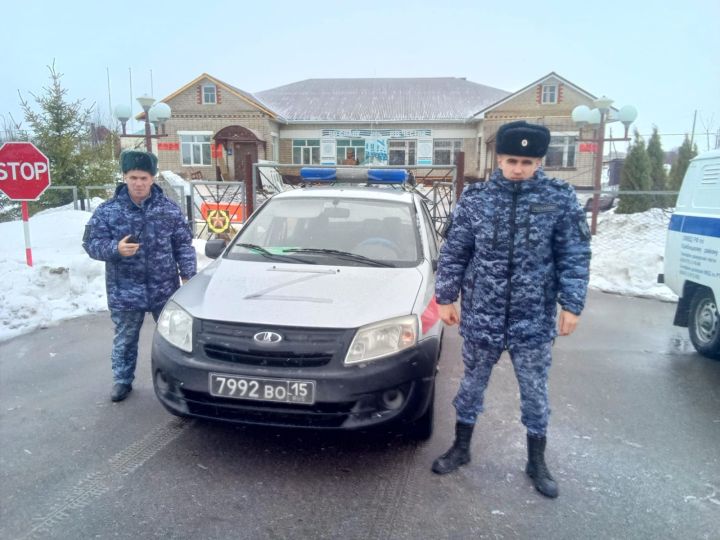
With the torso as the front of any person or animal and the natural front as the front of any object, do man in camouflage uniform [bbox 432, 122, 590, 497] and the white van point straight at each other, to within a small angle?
no

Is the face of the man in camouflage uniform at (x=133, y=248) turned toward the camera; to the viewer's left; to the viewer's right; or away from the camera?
toward the camera

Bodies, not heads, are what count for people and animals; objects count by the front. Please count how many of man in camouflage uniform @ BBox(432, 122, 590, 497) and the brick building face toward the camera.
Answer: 2

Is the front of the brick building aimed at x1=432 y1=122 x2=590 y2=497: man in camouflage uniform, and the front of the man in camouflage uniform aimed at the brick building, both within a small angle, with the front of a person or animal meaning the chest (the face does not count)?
no

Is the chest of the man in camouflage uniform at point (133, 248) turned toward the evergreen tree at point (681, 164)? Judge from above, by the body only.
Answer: no

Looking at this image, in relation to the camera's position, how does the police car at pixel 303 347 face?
facing the viewer and to the left of the viewer

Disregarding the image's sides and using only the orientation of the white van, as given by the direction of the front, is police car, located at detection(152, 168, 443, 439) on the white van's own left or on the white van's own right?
on the white van's own right

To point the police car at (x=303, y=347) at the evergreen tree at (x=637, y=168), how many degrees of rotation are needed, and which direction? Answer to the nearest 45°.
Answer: approximately 180°

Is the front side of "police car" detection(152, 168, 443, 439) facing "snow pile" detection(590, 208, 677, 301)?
no

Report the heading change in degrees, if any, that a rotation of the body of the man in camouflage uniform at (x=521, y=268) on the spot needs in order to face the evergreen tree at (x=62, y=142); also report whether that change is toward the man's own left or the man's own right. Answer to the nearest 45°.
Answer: approximately 135° to the man's own right

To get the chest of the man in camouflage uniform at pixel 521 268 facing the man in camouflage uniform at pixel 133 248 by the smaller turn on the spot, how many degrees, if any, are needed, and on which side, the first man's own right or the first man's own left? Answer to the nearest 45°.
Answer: approximately 90° to the first man's own right

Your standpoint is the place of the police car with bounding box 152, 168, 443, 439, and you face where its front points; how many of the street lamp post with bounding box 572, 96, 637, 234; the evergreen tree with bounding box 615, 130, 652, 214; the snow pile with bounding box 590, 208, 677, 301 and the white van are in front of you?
0

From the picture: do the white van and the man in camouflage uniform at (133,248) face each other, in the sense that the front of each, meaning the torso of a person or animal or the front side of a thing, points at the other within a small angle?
no

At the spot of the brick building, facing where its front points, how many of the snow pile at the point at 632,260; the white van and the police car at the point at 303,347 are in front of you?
3

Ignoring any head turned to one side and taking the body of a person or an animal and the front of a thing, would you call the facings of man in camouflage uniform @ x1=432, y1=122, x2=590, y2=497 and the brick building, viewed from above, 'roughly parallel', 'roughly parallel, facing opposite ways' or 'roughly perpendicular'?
roughly parallel

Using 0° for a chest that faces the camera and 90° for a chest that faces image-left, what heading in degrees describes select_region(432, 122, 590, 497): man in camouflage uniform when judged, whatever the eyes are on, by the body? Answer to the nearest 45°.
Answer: approximately 0°

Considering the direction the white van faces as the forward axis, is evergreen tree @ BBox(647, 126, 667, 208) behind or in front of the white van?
behind

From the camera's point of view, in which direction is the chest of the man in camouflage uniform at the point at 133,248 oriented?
toward the camera

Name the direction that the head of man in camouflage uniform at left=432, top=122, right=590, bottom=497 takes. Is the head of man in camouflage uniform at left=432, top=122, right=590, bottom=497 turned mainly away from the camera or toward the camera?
toward the camera

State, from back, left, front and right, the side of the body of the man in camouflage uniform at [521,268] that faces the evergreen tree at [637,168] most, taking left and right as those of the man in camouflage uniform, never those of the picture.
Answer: back

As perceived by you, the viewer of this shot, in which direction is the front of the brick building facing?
facing the viewer
